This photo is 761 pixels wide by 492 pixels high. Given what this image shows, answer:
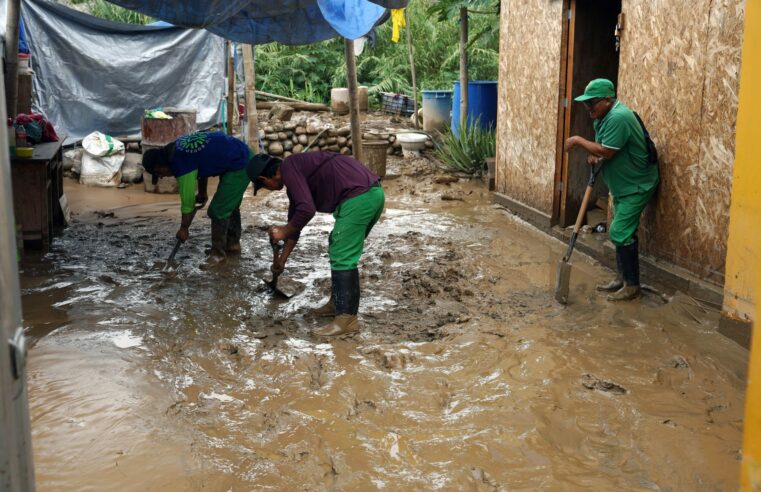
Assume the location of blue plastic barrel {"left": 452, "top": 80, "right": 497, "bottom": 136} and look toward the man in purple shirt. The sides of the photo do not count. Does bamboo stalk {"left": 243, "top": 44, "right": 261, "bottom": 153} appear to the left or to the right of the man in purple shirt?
right

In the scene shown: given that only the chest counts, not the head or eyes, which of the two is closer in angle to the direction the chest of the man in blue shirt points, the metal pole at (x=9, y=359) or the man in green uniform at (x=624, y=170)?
the metal pole

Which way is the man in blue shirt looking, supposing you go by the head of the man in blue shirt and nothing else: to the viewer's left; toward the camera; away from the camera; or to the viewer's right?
to the viewer's left

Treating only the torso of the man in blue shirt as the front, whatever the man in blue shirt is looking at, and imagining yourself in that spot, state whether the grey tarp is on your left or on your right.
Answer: on your right

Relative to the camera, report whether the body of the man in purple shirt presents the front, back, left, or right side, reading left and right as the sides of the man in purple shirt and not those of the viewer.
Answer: left

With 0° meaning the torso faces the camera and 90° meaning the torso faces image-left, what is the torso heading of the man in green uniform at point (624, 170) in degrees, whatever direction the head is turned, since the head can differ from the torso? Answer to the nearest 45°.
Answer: approximately 90°

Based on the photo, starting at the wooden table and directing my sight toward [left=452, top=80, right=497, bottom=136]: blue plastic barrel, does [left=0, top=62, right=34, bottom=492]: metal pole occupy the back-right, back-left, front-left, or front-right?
back-right

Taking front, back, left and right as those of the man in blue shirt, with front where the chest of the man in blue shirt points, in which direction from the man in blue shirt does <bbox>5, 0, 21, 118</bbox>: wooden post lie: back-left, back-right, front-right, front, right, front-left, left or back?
front-right

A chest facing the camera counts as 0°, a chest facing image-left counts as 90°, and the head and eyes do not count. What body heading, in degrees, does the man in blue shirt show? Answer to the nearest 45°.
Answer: approximately 90°

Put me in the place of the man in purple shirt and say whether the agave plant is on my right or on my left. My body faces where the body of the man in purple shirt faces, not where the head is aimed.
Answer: on my right

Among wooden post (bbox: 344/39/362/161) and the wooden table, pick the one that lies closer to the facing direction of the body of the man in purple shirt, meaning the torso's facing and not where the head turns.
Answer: the wooden table
